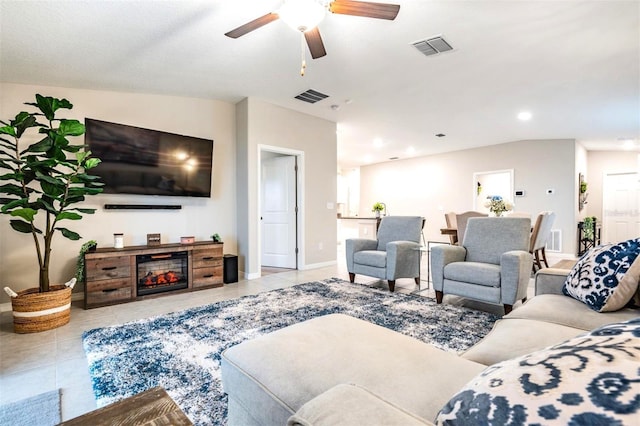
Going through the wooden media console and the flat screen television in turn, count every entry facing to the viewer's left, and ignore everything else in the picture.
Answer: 0

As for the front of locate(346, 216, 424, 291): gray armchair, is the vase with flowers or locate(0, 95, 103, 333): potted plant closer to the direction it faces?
the potted plant

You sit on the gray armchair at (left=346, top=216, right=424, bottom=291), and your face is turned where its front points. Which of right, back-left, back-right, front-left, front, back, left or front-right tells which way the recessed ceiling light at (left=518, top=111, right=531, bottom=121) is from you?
back

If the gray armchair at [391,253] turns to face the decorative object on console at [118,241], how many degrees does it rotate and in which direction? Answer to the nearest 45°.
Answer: approximately 45° to its right

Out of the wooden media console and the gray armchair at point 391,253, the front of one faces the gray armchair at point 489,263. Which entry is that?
the wooden media console

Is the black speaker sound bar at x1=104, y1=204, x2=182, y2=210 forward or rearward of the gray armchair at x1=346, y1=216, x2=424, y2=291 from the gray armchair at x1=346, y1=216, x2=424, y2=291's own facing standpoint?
forward

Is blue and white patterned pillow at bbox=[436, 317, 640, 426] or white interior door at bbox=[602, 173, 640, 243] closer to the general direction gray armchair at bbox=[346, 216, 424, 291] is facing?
the blue and white patterned pillow

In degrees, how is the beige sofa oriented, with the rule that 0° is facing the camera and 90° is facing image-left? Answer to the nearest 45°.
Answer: approximately 135°

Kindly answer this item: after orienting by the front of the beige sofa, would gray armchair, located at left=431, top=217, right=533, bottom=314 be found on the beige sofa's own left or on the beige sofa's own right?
on the beige sofa's own right

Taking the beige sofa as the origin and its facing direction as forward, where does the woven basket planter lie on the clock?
The woven basket planter is roughly at 11 o'clock from the beige sofa.

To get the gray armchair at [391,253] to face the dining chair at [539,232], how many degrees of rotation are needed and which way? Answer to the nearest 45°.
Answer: approximately 180°

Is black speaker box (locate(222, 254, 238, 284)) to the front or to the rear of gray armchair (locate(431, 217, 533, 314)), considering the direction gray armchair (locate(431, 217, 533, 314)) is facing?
to the front

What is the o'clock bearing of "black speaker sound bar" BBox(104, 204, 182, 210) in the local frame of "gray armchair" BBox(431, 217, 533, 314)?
The black speaker sound bar is roughly at 1 o'clock from the gray armchair.

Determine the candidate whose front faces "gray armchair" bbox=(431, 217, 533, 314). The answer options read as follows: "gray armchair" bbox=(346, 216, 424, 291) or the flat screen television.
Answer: the flat screen television
